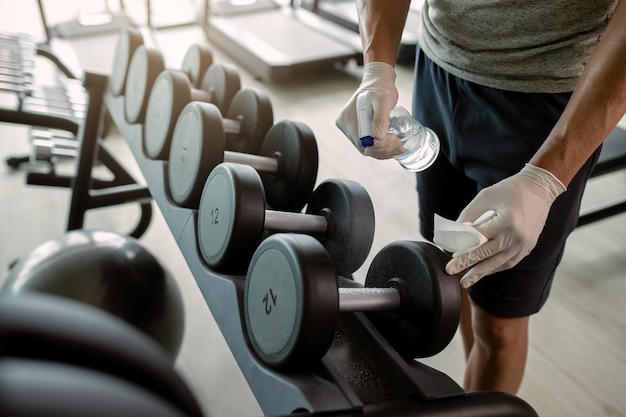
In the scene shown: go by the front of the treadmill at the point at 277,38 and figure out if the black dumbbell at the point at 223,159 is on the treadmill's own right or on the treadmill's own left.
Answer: on the treadmill's own left

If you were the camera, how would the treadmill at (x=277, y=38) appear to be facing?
facing away from the viewer and to the left of the viewer

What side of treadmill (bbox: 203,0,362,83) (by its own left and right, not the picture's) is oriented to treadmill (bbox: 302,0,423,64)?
right

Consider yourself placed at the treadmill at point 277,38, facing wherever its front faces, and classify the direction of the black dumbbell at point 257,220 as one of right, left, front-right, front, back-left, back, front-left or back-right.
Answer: back-left

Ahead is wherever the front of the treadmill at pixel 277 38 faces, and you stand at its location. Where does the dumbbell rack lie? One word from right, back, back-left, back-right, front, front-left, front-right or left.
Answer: back-left
